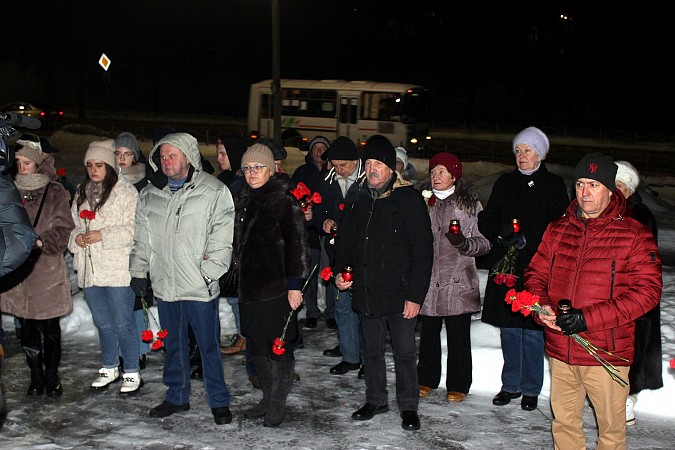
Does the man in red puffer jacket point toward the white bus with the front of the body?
no

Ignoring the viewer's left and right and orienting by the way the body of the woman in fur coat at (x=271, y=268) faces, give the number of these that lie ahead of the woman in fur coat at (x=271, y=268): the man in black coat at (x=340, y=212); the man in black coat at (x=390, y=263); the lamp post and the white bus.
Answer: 0

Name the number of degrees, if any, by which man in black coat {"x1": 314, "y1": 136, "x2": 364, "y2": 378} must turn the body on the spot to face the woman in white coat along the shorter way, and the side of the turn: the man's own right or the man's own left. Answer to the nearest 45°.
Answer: approximately 45° to the man's own right

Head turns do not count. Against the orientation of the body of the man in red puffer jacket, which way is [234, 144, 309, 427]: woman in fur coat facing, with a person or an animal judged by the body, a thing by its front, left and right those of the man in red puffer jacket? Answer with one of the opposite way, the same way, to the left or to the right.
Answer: the same way

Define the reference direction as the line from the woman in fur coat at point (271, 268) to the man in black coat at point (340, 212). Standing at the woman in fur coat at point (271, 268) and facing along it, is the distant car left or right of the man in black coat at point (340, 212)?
left

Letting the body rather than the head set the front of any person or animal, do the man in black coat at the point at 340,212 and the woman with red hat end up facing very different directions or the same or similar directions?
same or similar directions

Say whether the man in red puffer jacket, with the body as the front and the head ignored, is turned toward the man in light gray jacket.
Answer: no

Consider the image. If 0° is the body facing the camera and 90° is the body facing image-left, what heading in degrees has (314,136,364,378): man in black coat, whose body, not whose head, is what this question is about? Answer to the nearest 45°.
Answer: approximately 45°

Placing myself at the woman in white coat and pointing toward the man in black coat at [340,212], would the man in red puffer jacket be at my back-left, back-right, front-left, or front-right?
front-right

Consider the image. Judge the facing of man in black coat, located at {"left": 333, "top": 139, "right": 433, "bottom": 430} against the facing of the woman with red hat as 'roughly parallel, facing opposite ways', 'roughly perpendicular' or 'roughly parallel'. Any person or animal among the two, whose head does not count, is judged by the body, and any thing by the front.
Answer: roughly parallel

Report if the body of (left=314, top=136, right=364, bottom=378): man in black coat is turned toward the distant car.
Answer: no

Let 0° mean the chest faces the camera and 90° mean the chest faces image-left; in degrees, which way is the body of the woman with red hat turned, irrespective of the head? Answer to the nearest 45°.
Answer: approximately 45°

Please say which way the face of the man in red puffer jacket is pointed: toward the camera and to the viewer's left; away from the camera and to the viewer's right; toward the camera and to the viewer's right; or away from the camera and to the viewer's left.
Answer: toward the camera and to the viewer's left

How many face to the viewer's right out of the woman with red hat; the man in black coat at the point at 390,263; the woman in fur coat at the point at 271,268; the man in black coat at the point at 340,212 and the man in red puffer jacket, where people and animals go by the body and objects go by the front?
0

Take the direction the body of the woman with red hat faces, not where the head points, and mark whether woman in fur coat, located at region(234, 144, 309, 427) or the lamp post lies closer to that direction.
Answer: the woman in fur coat

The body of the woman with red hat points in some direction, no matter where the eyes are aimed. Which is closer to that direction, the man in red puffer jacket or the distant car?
the man in red puffer jacket

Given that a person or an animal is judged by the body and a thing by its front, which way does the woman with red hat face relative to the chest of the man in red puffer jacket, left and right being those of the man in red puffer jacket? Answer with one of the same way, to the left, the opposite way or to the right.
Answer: the same way

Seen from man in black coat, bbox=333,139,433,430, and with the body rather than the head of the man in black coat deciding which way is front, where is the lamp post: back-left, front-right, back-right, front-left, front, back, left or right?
back-right

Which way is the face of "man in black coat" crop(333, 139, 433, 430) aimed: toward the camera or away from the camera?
toward the camera

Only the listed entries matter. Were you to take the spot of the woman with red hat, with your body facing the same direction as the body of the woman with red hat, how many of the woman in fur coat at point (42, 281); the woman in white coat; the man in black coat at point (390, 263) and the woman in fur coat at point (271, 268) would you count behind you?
0

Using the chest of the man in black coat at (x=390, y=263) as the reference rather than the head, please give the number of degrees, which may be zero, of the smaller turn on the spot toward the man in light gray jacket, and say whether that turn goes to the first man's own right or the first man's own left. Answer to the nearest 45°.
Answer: approximately 45° to the first man's own right

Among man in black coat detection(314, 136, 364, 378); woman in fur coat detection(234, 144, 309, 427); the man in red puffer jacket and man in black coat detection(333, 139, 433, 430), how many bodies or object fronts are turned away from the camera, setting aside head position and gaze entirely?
0

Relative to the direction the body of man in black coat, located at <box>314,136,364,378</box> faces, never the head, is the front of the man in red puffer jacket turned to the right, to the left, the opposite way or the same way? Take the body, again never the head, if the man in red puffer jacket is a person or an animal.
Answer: the same way

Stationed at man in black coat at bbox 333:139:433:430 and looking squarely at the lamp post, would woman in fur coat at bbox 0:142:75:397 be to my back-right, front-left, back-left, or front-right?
front-left
